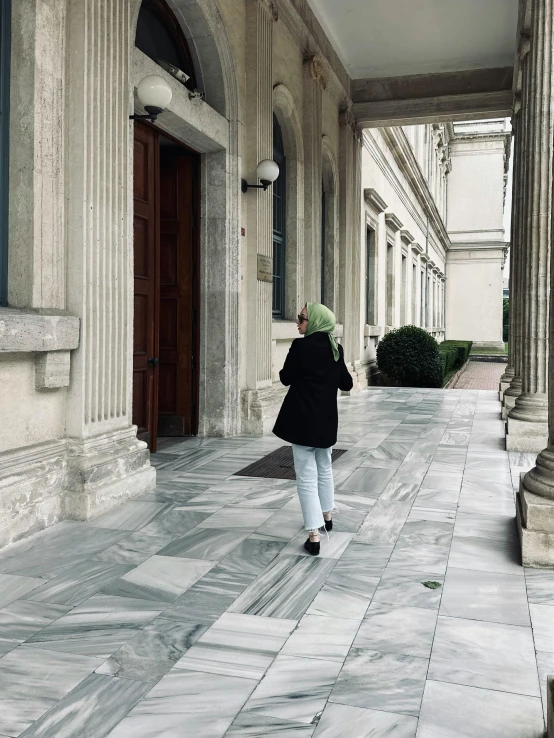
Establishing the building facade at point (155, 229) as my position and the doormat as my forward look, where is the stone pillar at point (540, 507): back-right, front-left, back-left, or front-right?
front-right

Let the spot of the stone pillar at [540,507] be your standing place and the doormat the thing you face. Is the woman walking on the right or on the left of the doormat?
left

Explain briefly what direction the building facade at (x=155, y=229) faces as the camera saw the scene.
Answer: facing the viewer and to the right of the viewer

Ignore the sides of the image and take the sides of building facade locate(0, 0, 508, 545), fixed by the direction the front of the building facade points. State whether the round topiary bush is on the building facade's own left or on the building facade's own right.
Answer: on the building facade's own left

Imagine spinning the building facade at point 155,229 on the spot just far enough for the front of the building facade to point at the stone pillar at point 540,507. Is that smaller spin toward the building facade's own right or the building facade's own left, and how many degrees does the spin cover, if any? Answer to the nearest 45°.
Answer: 0° — it already faces it
